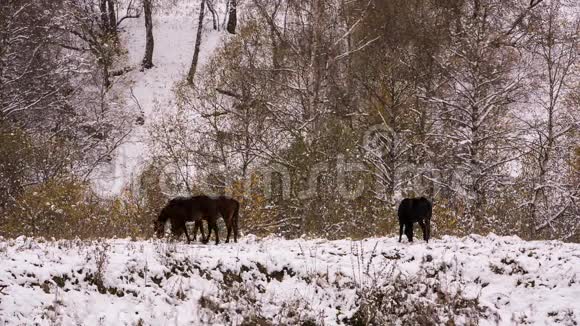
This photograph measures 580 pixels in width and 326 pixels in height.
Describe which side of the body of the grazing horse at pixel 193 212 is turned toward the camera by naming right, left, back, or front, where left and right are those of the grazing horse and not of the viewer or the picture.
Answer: left

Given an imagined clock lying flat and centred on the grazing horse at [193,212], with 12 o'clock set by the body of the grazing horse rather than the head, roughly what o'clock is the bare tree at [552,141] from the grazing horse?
The bare tree is roughly at 5 o'clock from the grazing horse.

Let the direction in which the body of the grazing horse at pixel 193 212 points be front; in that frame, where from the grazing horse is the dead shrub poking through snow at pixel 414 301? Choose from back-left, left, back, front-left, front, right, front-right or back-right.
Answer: back-left

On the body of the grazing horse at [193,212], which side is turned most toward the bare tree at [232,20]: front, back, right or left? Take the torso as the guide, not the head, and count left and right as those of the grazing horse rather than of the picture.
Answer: right

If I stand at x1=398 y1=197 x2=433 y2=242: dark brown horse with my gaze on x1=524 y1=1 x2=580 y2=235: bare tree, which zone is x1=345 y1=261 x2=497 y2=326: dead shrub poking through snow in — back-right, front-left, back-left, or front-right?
back-right
